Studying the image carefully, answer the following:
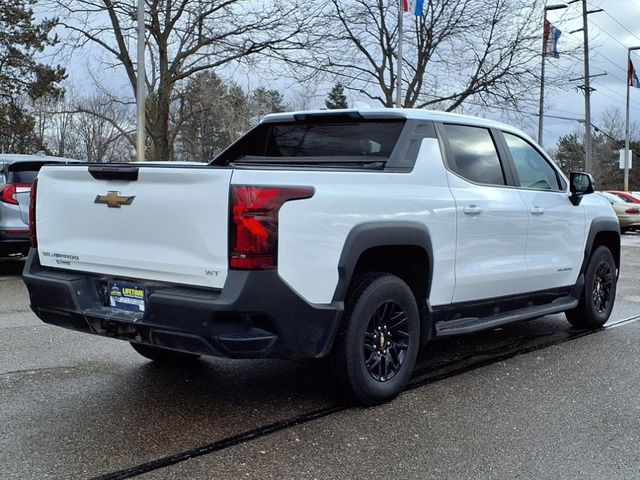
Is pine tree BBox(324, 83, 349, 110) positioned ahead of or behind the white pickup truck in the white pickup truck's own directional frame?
ahead

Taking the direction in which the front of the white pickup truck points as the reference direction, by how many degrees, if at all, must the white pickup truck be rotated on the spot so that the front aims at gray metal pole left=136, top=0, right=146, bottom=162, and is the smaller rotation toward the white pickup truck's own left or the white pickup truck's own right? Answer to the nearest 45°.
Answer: approximately 45° to the white pickup truck's own left

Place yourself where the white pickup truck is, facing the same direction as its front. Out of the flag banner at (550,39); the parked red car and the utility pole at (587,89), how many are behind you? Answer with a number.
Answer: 0

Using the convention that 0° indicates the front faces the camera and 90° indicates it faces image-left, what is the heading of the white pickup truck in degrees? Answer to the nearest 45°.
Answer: approximately 225°

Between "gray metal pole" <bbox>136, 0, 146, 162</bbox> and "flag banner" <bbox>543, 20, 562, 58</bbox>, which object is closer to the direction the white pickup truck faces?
the flag banner

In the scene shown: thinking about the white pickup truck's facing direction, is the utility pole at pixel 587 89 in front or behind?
in front

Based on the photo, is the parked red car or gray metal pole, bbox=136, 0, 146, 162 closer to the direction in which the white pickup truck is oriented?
the parked red car

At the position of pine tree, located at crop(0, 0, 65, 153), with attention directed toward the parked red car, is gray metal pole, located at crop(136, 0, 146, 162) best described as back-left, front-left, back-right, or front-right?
front-right

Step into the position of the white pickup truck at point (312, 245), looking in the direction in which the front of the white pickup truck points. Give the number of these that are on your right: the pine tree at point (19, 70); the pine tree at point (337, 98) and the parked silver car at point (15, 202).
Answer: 0

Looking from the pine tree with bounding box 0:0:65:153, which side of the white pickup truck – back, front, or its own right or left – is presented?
left

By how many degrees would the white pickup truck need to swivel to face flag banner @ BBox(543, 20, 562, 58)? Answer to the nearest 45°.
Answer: approximately 45° to its left

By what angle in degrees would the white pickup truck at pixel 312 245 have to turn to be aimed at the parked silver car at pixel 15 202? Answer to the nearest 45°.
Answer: approximately 90° to its left
